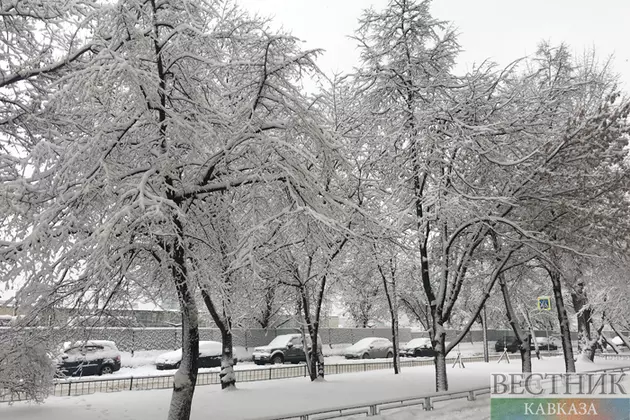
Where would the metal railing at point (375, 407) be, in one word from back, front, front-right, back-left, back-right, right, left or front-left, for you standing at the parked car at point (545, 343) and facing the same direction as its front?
left

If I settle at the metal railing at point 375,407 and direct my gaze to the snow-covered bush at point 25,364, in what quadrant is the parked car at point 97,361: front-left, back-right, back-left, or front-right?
front-right

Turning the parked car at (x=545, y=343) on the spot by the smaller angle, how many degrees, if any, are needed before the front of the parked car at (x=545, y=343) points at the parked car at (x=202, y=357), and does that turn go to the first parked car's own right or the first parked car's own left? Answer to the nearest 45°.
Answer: approximately 45° to the first parked car's own left

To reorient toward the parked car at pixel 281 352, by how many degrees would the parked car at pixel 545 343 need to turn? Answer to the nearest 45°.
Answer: approximately 45° to its left

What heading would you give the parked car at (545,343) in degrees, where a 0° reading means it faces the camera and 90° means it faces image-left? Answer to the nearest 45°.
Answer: approximately 90°

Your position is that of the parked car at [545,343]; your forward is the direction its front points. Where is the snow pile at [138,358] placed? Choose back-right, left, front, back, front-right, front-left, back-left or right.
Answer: front-left
